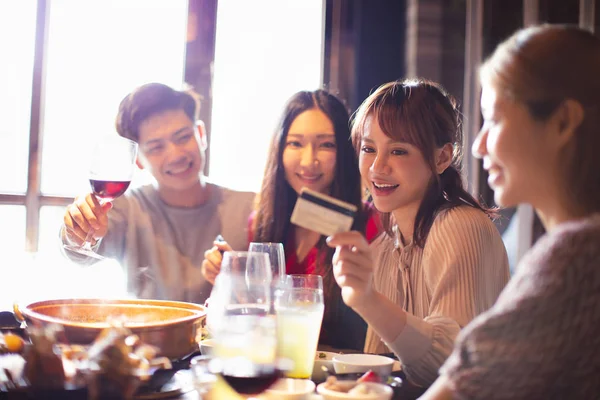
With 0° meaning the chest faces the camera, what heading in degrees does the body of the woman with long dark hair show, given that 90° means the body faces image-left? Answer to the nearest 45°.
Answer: approximately 0°

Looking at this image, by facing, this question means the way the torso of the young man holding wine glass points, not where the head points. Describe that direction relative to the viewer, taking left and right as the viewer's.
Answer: facing the viewer

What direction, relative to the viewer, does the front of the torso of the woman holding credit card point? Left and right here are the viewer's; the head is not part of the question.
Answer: facing the viewer and to the left of the viewer

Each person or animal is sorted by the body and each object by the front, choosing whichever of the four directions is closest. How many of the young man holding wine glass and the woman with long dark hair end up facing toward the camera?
2

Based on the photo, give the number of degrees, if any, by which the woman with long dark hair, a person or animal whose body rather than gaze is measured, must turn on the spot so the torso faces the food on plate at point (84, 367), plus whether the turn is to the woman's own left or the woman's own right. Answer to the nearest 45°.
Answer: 0° — they already face it

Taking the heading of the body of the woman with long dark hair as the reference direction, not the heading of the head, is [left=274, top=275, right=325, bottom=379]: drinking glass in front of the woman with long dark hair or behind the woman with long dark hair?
in front

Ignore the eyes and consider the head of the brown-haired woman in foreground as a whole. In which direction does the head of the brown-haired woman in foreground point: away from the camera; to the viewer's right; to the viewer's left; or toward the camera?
to the viewer's left

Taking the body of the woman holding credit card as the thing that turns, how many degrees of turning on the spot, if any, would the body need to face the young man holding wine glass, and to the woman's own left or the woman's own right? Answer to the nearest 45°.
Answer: approximately 90° to the woman's own right

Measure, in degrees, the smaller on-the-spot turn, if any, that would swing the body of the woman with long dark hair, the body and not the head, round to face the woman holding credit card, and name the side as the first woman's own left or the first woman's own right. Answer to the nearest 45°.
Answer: approximately 45° to the first woman's own left

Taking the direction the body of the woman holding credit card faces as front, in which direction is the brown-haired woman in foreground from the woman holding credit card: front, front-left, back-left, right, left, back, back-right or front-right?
front-left
